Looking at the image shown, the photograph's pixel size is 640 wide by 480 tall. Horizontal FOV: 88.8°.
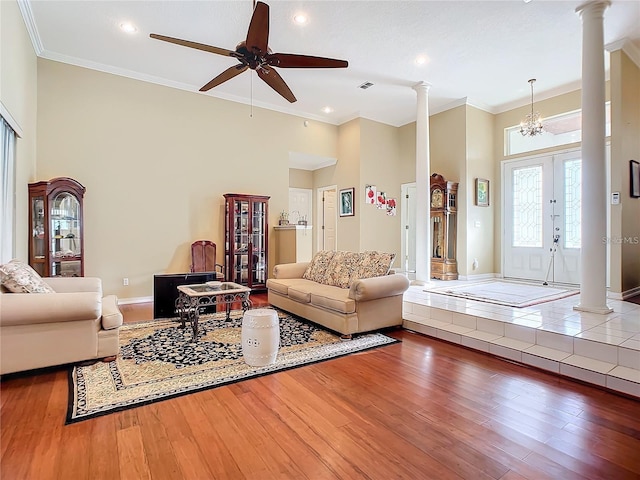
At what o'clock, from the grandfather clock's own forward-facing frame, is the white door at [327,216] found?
The white door is roughly at 2 o'clock from the grandfather clock.

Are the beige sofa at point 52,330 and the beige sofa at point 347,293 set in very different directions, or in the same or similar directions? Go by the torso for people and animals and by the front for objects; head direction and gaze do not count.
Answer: very different directions

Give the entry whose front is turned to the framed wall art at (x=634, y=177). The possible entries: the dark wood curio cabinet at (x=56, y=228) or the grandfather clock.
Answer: the dark wood curio cabinet

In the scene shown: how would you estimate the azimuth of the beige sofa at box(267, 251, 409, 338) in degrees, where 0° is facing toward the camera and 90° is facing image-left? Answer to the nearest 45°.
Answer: approximately 45°

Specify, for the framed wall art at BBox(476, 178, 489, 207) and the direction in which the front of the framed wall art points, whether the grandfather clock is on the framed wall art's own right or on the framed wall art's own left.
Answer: on the framed wall art's own right

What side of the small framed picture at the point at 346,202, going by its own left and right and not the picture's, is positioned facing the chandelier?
left

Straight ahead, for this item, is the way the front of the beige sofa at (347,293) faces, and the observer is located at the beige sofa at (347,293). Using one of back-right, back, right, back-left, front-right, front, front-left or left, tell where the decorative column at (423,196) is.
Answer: back

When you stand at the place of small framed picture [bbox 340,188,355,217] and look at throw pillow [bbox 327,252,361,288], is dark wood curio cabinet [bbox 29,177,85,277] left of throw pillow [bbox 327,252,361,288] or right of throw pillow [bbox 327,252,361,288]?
right

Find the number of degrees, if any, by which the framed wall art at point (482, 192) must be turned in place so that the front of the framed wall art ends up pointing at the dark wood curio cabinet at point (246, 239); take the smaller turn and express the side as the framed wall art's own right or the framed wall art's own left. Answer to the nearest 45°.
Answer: approximately 90° to the framed wall art's own right

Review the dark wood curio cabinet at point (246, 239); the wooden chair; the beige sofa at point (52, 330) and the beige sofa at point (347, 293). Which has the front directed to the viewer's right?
the beige sofa at point (52, 330)
